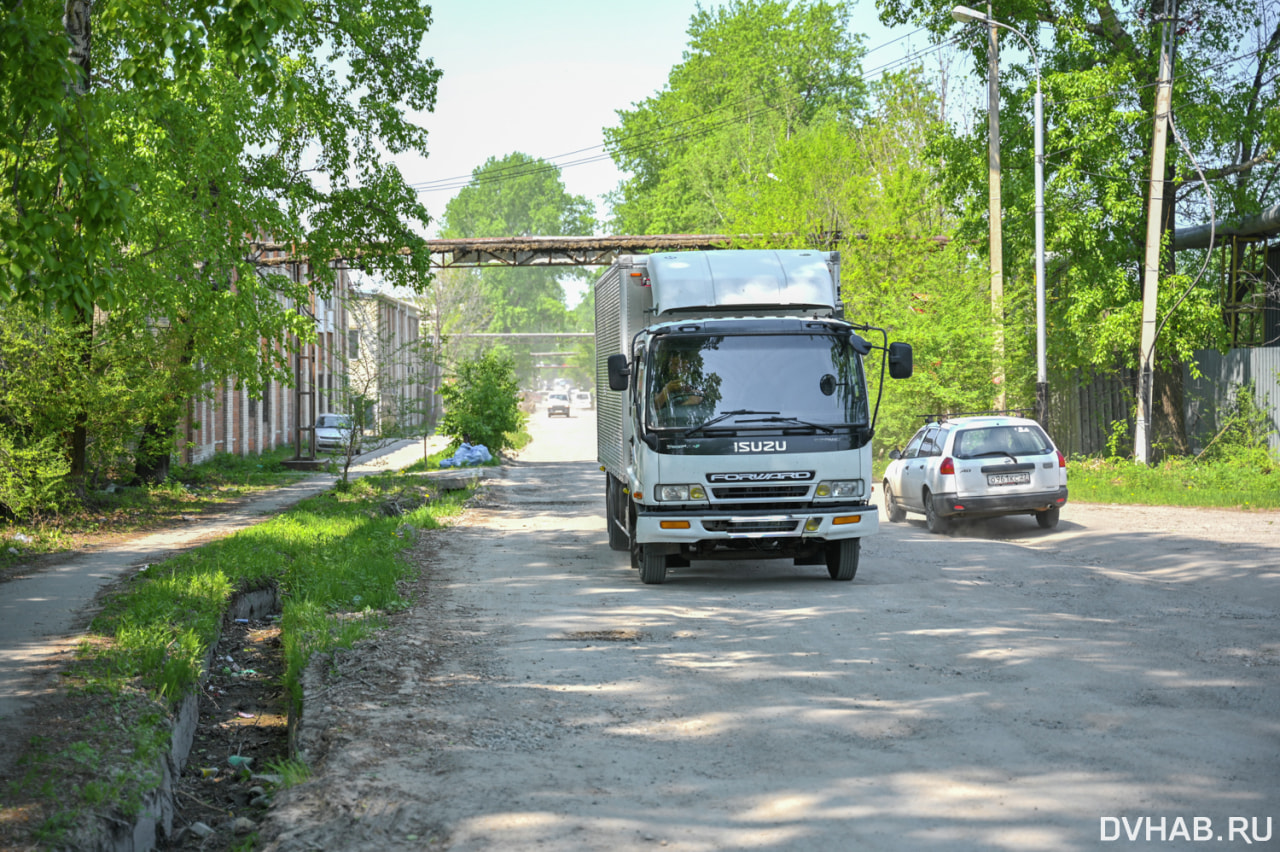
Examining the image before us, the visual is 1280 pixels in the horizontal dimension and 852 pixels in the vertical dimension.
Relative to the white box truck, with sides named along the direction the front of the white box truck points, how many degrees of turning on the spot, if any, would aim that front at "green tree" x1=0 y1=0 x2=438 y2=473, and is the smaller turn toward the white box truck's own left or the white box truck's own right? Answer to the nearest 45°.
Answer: approximately 135° to the white box truck's own right

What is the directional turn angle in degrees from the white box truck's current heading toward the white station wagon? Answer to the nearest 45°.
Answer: approximately 135° to its left

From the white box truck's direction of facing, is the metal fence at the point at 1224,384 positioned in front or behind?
behind

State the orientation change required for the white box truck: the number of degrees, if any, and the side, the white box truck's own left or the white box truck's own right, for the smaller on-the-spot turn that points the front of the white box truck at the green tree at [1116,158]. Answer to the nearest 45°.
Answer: approximately 135° to the white box truck's own left

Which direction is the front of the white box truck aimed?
toward the camera

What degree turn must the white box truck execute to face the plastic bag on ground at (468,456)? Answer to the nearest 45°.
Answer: approximately 180°

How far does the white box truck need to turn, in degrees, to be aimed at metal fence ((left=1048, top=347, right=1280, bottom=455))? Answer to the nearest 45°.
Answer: approximately 135° to its left

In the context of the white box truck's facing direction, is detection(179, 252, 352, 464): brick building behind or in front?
behind

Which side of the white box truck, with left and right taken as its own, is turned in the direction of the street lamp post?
back

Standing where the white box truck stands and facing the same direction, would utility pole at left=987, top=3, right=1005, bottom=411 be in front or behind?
behind
